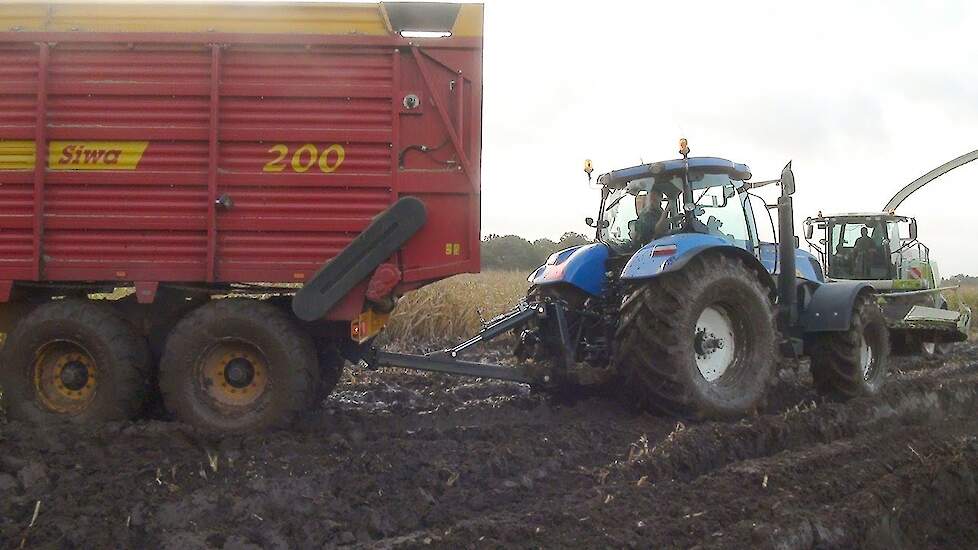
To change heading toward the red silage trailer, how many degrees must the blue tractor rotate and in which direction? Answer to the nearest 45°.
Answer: approximately 180°
